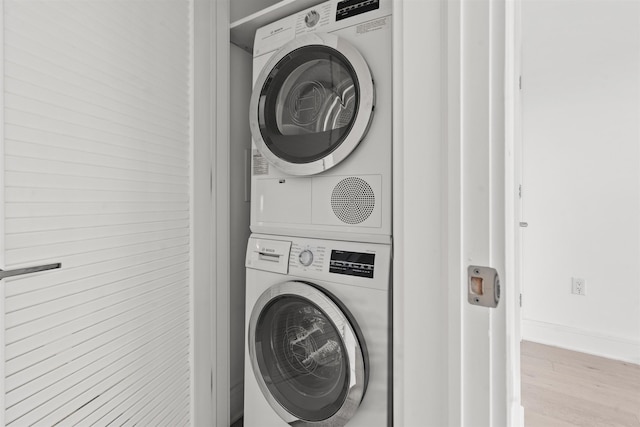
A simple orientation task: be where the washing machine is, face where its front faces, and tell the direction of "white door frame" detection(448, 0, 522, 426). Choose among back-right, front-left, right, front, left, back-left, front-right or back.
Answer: left

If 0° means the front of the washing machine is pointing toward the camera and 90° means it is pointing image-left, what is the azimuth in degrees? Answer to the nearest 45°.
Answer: approximately 45°

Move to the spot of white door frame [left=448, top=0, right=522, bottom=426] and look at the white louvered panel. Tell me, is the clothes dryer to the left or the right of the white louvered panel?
right

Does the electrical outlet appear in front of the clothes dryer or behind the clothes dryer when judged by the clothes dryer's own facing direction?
behind

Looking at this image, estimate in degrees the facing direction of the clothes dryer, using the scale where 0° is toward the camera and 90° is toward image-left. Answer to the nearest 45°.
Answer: approximately 45°

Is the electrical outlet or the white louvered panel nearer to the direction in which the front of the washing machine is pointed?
the white louvered panel
